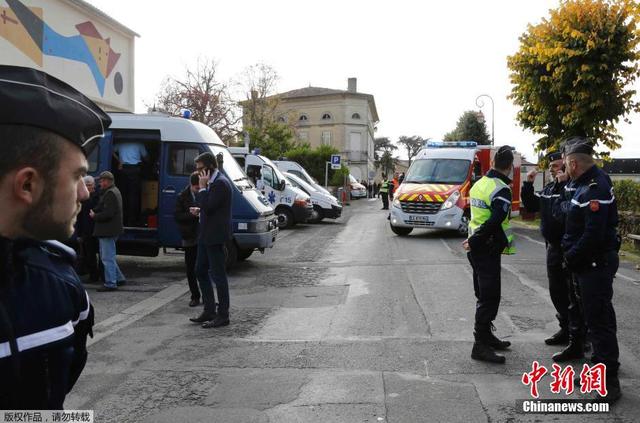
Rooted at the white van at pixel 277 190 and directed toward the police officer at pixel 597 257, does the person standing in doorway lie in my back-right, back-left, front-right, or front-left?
front-right

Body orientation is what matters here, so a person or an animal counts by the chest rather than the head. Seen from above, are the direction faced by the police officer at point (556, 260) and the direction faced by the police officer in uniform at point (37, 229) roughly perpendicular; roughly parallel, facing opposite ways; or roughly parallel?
roughly parallel, facing opposite ways

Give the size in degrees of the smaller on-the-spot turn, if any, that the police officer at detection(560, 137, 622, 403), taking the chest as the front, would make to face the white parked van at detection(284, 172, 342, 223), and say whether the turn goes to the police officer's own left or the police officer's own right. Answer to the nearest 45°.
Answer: approximately 45° to the police officer's own right

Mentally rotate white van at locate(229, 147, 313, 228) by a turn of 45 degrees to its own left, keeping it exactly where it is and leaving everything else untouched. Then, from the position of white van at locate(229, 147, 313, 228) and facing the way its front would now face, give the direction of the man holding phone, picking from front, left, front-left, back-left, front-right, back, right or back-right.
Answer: right

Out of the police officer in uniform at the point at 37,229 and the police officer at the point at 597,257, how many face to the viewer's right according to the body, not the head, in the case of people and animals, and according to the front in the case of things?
1

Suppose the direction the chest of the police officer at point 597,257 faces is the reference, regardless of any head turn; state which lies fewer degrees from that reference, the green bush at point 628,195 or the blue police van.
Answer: the blue police van

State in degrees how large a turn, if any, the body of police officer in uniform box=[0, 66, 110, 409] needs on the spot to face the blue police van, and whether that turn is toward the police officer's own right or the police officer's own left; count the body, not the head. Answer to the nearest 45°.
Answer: approximately 90° to the police officer's own left

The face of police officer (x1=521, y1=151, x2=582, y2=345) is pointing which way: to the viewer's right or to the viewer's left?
to the viewer's left

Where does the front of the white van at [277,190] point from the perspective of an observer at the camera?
facing the viewer and to the right of the viewer

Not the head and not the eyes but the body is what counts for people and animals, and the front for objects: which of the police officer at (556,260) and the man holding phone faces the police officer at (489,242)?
the police officer at (556,260)

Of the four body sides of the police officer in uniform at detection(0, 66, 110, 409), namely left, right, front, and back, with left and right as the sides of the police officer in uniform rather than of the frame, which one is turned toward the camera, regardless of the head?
right

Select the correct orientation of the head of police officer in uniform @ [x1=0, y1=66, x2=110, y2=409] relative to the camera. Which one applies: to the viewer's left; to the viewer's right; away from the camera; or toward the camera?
to the viewer's right
